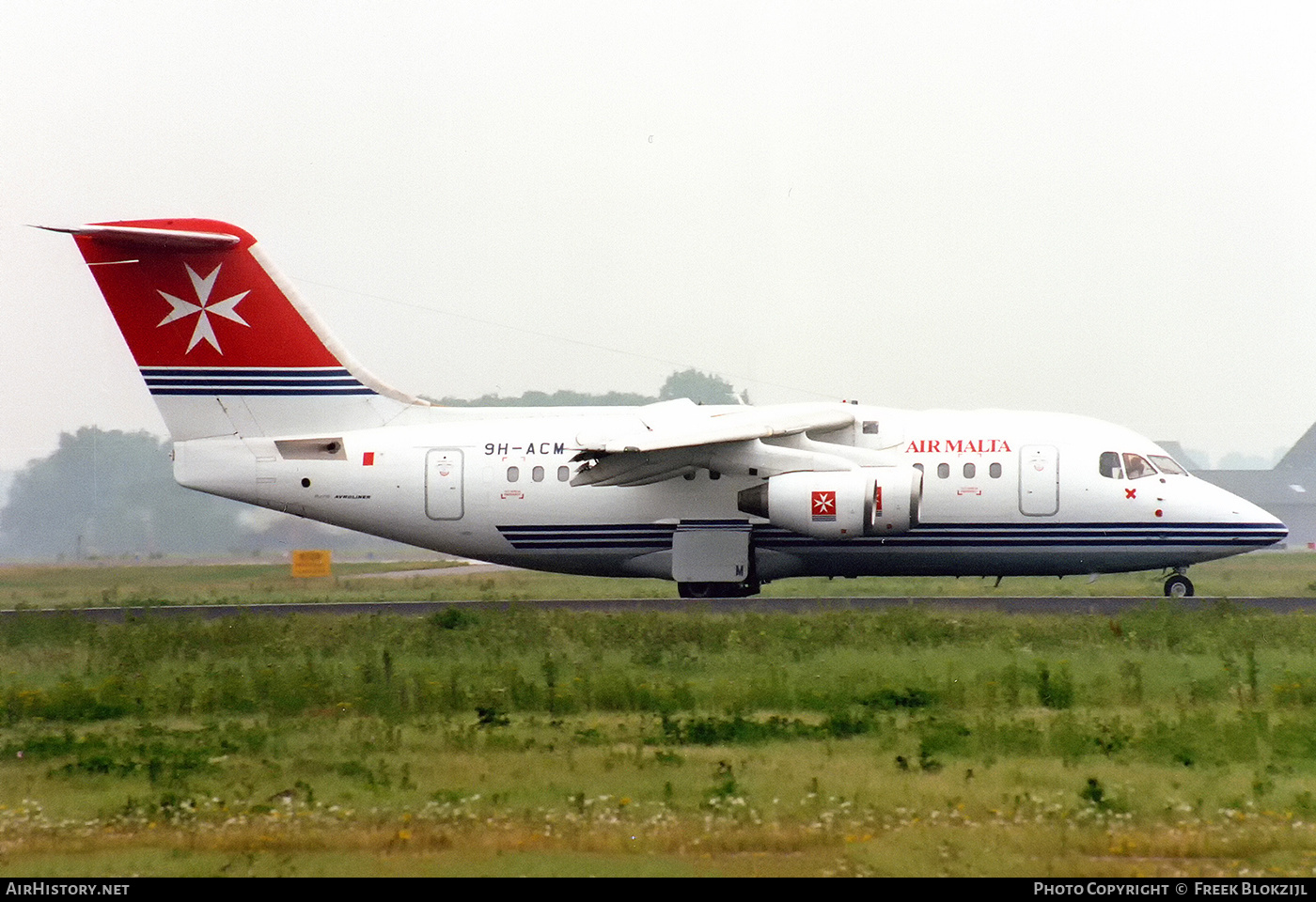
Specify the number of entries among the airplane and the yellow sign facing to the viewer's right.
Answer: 1

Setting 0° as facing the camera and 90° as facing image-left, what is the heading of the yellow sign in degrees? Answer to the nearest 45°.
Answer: approximately 0°

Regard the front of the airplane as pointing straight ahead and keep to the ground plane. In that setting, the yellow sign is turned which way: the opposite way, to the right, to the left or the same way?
to the right

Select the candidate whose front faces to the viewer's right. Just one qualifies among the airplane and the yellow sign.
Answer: the airplane

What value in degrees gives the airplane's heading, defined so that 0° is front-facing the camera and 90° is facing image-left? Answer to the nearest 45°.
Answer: approximately 270°

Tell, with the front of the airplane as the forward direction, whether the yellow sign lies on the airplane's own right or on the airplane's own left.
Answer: on the airplane's own left
